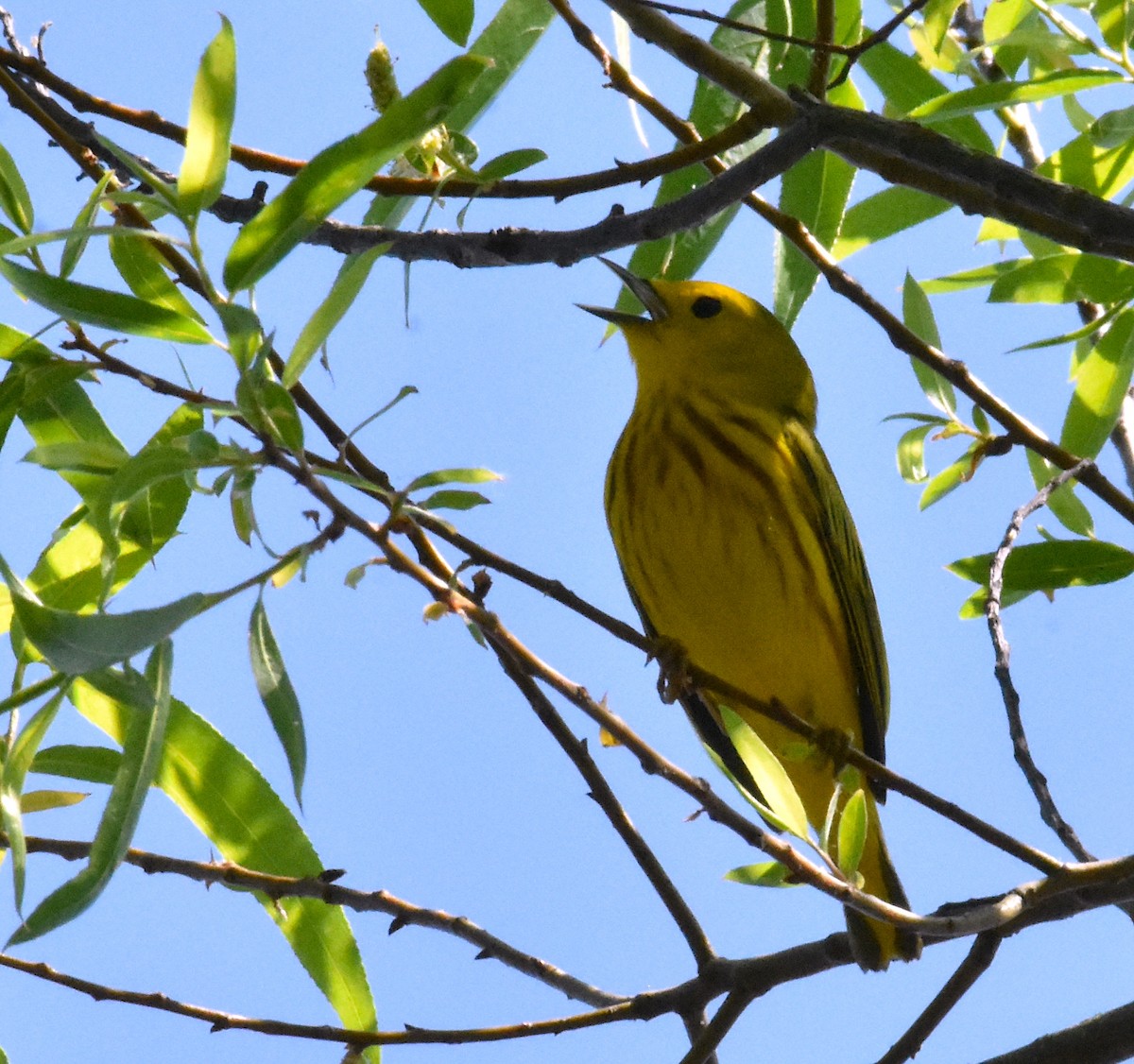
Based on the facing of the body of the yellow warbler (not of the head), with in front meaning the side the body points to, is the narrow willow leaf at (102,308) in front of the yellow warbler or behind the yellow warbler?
in front

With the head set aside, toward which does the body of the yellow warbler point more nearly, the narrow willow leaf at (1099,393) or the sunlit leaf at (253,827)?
the sunlit leaf

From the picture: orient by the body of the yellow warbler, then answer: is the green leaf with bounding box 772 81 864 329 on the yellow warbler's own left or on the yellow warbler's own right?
on the yellow warbler's own left

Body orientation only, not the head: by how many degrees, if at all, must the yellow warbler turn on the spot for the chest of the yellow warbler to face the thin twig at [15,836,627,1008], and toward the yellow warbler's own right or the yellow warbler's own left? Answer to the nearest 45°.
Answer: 0° — it already faces it

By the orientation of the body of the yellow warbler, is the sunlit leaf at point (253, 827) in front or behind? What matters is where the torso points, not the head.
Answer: in front

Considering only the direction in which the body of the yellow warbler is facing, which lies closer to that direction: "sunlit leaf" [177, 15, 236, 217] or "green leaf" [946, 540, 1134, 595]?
the sunlit leaf

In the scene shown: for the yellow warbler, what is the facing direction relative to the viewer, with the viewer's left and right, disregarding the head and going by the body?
facing the viewer and to the left of the viewer

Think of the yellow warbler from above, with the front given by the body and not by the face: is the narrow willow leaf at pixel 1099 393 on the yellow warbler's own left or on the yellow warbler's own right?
on the yellow warbler's own left

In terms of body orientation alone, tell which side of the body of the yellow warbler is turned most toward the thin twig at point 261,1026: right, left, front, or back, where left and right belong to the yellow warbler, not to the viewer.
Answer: right
